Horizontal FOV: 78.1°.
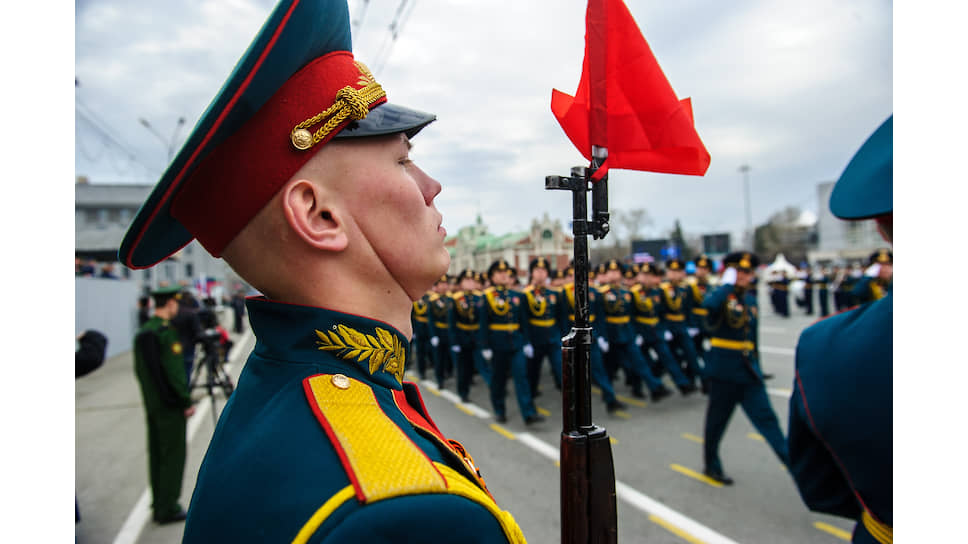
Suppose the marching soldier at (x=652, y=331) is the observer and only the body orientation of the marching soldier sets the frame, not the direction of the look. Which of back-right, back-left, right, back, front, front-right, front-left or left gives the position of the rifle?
front-right

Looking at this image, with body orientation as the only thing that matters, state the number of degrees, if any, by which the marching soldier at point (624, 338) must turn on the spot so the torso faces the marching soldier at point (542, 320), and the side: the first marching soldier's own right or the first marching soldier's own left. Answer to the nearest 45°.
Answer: approximately 90° to the first marching soldier's own right

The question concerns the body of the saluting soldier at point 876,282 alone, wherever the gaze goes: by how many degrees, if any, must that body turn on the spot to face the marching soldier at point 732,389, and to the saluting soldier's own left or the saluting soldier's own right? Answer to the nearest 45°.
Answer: approximately 45° to the saluting soldier's own right

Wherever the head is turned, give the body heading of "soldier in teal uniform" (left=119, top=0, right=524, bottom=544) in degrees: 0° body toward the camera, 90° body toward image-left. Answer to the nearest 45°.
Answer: approximately 270°

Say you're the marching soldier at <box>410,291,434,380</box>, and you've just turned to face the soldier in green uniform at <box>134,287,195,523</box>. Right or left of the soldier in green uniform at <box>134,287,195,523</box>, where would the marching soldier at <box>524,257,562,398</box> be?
left

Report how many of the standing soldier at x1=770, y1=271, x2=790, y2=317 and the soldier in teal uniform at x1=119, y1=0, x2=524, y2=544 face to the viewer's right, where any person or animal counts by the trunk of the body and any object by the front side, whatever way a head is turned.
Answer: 1

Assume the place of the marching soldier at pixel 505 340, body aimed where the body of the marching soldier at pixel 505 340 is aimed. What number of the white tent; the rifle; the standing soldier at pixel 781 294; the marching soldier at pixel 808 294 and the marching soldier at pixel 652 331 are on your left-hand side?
4

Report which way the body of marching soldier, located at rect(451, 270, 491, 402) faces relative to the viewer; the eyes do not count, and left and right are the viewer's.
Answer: facing the viewer and to the right of the viewer

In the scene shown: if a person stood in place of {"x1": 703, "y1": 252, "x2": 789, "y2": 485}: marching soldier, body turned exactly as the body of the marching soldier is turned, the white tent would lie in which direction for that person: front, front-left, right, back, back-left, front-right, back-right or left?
back-left

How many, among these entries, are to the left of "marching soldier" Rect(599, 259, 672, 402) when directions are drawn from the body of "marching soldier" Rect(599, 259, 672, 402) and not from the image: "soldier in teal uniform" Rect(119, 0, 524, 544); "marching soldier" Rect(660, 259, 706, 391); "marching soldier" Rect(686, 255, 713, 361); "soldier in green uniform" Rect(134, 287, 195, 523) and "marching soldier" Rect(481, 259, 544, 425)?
2

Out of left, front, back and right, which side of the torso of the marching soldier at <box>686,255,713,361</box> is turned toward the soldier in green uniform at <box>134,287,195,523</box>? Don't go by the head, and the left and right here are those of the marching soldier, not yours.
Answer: front

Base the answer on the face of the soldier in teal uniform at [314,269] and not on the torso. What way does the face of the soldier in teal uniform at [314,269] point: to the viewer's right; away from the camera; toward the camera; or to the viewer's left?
to the viewer's right

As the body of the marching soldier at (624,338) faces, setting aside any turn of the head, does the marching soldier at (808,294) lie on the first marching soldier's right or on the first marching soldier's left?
on the first marching soldier's left

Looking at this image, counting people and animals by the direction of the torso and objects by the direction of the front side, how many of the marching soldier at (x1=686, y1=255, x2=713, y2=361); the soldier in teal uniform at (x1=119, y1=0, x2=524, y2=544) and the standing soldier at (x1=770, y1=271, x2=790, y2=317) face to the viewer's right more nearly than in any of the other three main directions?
1
